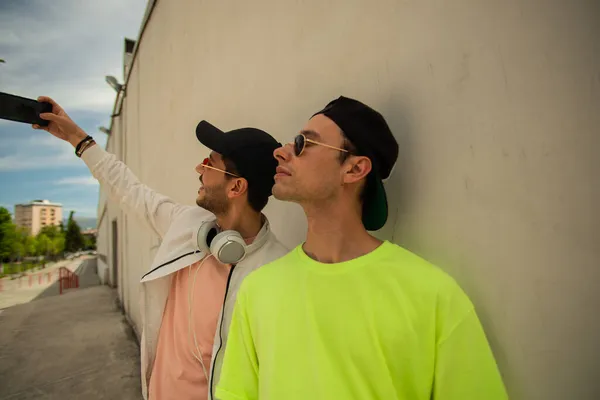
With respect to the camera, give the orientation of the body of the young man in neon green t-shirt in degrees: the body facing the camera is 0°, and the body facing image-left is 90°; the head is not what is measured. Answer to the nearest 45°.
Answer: approximately 45°

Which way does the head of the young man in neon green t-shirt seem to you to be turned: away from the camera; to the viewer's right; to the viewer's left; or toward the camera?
to the viewer's left

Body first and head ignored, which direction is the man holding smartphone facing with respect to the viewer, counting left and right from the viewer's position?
facing the viewer and to the left of the viewer

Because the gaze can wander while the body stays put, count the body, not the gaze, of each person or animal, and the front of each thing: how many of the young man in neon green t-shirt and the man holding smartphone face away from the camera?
0

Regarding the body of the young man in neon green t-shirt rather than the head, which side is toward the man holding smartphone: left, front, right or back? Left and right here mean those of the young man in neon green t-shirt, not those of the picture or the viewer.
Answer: right

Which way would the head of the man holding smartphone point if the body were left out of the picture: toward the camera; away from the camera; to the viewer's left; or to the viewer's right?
to the viewer's left
